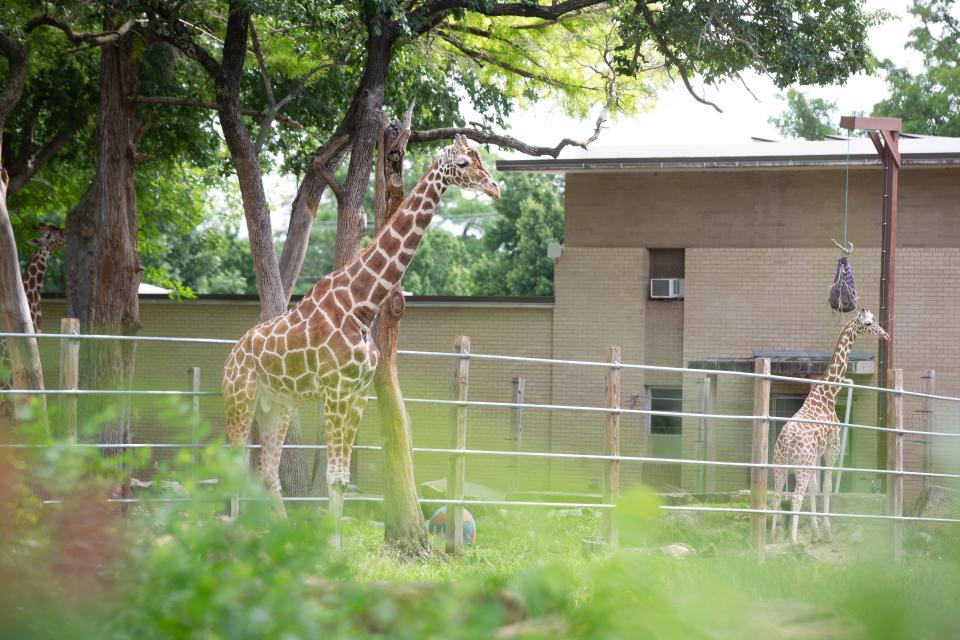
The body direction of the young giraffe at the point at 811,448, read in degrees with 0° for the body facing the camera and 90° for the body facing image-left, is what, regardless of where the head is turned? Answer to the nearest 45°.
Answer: approximately 225°

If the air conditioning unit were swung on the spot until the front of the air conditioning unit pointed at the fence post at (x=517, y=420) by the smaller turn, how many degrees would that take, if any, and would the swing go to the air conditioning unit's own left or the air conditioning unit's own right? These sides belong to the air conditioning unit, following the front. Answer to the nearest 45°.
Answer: approximately 45° to the air conditioning unit's own right

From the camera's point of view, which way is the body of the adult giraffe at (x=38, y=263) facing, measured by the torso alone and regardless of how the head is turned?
to the viewer's right

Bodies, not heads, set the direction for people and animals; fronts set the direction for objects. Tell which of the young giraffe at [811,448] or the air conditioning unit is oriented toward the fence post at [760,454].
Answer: the air conditioning unit

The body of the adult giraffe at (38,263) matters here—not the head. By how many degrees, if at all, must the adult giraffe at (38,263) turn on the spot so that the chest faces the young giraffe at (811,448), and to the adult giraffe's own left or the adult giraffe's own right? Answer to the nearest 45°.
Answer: approximately 45° to the adult giraffe's own right

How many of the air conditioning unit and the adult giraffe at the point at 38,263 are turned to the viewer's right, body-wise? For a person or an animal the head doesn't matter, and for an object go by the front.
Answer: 1
